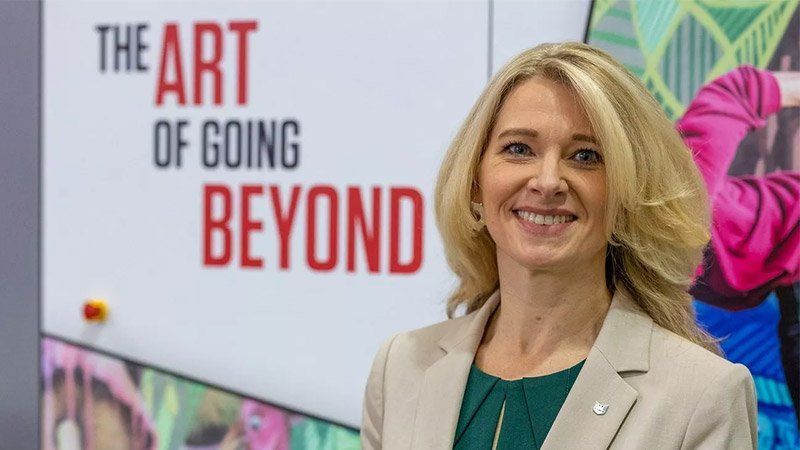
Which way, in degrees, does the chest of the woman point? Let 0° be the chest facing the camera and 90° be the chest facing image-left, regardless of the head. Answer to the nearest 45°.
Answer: approximately 45°

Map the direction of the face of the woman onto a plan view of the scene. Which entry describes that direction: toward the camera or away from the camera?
toward the camera

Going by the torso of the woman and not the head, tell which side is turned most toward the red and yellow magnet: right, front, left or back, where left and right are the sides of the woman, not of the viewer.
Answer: right
